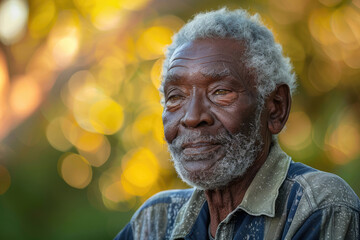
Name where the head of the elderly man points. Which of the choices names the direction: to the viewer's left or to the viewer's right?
to the viewer's left
